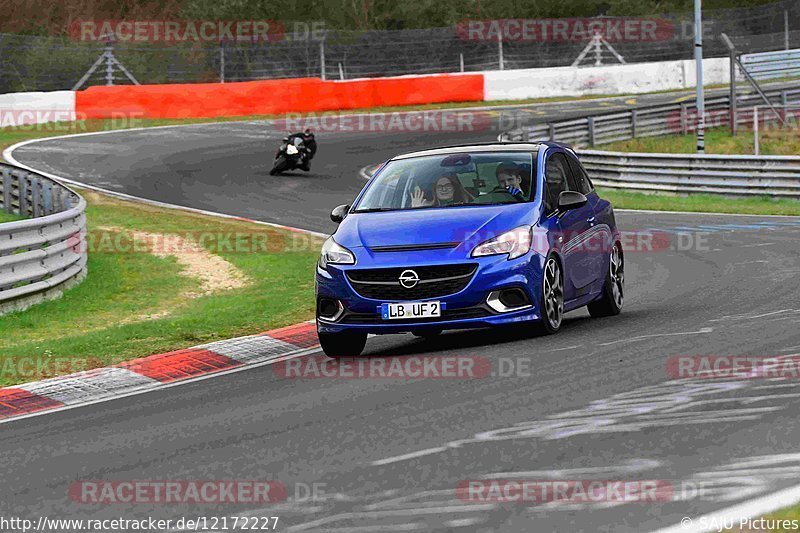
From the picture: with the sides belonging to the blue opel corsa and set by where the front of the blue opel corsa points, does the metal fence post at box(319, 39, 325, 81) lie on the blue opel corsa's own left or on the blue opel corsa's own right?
on the blue opel corsa's own right

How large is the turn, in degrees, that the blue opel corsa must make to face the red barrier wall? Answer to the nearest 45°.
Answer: approximately 135° to its right

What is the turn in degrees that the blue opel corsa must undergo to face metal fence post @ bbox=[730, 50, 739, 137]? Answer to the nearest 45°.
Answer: approximately 135° to its right

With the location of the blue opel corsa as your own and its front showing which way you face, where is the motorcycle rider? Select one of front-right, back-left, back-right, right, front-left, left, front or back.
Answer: back-right

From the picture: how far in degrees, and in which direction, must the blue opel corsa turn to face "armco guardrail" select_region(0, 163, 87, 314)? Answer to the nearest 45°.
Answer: approximately 90° to its right

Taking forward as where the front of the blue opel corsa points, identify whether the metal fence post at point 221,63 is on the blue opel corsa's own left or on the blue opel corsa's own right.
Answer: on the blue opel corsa's own right

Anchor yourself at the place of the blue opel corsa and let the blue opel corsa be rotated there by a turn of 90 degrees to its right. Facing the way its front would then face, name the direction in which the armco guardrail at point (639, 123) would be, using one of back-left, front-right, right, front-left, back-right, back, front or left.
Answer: front-right

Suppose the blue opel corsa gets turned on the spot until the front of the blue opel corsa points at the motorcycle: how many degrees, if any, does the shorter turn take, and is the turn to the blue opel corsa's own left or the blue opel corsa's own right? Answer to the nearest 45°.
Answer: approximately 135° to the blue opel corsa's own right
